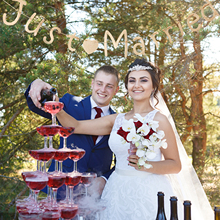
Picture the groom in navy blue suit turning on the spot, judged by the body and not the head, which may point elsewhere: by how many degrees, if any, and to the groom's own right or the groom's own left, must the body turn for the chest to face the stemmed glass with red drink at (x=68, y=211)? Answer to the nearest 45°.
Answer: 0° — they already face it

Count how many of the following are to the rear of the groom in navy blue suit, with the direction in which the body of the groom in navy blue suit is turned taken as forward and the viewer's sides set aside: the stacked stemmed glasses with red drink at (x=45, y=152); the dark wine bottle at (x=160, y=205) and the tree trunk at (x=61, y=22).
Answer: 1

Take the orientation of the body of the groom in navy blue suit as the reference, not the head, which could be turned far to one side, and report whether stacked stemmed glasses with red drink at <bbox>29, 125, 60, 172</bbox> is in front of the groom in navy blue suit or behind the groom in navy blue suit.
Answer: in front

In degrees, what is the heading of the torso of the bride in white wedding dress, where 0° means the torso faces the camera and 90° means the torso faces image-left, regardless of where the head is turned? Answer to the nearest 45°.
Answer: approximately 45°

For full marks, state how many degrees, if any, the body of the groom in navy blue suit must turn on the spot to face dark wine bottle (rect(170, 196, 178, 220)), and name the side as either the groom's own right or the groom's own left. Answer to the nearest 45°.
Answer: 0° — they already face it

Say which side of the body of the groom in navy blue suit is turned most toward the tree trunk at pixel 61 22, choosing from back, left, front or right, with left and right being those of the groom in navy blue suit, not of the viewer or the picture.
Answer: back

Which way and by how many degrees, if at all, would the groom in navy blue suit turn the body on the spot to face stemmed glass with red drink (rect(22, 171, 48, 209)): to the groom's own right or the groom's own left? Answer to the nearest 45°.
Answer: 0° — they already face it

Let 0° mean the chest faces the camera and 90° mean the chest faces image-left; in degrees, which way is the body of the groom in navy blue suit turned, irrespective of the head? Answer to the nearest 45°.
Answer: approximately 0°

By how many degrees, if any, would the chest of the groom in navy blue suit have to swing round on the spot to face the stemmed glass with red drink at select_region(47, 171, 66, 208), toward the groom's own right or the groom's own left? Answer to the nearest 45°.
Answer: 0° — they already face it

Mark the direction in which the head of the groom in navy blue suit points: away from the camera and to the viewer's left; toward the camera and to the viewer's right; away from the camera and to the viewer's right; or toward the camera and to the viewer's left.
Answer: toward the camera and to the viewer's left

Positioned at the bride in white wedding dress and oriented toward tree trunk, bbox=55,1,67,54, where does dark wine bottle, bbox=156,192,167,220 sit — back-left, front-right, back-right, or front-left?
back-left

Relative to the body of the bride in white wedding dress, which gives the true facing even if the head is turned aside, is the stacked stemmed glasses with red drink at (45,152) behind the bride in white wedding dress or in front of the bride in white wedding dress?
in front

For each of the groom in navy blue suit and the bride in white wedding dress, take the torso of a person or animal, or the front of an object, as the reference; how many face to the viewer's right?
0
